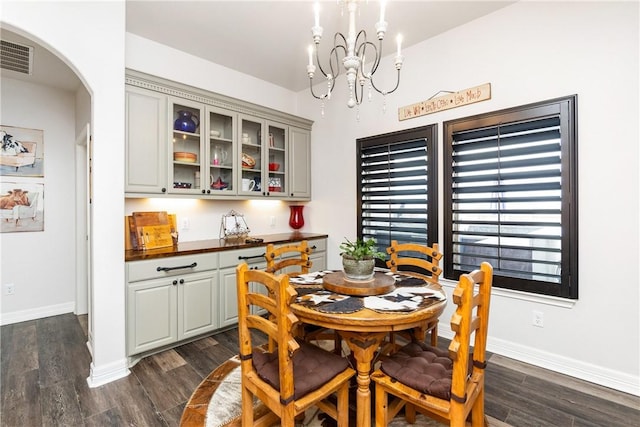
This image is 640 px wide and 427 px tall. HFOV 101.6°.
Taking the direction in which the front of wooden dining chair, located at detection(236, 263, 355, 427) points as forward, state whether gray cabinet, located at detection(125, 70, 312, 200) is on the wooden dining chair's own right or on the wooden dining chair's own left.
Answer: on the wooden dining chair's own left

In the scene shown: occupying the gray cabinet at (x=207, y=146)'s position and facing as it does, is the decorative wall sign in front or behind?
in front

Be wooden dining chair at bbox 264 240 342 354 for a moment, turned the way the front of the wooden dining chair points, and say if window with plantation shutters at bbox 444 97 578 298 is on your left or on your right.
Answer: on your left

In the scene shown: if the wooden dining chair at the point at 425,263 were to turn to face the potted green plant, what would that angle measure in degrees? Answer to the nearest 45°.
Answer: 0° — it already faces it

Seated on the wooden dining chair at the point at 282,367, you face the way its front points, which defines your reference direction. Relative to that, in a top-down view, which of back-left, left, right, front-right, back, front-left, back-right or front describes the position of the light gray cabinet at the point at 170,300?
left

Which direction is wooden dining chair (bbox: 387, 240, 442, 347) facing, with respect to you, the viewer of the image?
facing the viewer and to the left of the viewer

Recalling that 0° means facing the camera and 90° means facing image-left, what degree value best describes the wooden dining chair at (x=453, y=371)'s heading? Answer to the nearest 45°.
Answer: approximately 135°

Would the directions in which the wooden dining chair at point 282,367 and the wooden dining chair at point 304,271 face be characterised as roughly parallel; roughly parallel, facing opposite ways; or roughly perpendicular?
roughly perpendicular

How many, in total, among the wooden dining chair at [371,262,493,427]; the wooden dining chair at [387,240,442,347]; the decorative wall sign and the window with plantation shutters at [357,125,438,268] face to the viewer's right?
0

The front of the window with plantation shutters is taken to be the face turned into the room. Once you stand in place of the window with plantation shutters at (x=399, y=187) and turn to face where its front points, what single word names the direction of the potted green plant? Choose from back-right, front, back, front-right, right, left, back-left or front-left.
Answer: front-left

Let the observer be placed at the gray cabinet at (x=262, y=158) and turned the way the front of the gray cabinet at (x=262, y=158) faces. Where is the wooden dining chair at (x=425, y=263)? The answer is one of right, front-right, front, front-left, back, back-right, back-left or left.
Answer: front

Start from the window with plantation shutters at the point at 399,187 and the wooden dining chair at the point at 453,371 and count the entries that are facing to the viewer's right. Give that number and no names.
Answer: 0

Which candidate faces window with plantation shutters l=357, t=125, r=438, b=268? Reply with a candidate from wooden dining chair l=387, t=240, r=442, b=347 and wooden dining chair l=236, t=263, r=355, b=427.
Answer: wooden dining chair l=236, t=263, r=355, b=427

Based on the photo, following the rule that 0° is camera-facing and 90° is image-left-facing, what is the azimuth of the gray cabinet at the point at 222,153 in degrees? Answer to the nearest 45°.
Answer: approximately 315°

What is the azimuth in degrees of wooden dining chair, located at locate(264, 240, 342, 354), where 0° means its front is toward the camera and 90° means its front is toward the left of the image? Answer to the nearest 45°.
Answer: approximately 315°

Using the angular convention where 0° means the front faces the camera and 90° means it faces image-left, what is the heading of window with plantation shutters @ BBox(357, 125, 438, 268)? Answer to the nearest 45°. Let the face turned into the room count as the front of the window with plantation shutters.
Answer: approximately 45°
